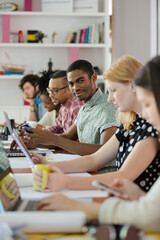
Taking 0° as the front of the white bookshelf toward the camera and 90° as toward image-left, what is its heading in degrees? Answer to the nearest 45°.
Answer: approximately 0°

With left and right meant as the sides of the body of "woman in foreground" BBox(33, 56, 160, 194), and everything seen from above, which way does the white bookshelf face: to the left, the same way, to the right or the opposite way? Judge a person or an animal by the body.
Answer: to the left

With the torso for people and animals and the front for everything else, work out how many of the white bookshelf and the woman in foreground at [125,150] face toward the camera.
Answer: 1

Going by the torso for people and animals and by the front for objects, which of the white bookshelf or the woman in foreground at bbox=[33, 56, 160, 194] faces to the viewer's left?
the woman in foreground

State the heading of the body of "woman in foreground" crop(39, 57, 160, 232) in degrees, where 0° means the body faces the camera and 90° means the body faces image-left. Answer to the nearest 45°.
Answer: approximately 90°

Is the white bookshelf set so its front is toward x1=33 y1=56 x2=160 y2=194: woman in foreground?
yes

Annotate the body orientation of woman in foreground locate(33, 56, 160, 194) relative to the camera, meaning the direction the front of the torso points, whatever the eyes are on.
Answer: to the viewer's left

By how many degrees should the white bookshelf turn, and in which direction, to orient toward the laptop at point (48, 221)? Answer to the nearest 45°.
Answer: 0° — it already faces it
